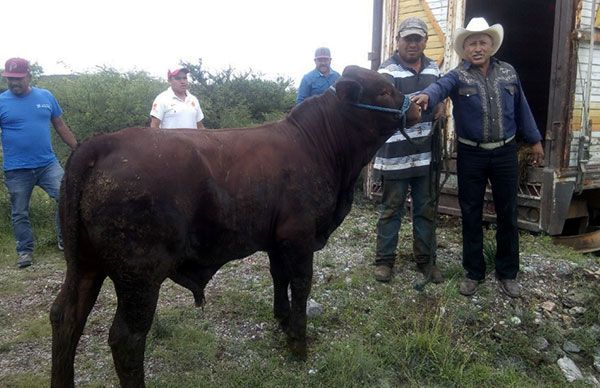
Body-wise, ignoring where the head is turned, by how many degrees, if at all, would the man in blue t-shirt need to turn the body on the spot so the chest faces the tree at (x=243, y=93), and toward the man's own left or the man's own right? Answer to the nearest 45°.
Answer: approximately 135° to the man's own left

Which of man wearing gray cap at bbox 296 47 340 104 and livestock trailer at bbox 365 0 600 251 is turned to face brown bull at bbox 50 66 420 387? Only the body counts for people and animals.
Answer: the man wearing gray cap

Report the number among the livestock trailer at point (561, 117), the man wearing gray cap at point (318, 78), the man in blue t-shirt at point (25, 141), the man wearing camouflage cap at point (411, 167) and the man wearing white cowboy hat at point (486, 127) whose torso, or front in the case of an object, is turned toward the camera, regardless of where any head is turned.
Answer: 4

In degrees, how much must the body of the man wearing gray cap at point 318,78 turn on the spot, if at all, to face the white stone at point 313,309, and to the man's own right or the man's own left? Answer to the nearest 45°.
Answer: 0° — they already face it

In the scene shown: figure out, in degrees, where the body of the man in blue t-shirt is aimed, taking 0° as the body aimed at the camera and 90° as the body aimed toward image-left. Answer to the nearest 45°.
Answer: approximately 0°

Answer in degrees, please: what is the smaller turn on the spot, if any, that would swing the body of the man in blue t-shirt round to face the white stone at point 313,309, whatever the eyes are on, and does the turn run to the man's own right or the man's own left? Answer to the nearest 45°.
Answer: approximately 45° to the man's own left

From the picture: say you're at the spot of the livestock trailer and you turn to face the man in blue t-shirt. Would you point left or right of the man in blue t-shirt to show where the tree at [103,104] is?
right

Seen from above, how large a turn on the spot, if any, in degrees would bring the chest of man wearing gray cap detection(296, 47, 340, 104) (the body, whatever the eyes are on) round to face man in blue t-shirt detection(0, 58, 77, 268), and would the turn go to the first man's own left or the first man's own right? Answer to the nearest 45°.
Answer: approximately 45° to the first man's own right

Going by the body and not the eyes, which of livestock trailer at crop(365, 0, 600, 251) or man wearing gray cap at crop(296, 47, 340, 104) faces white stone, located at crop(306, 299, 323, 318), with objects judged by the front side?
the man wearing gray cap
